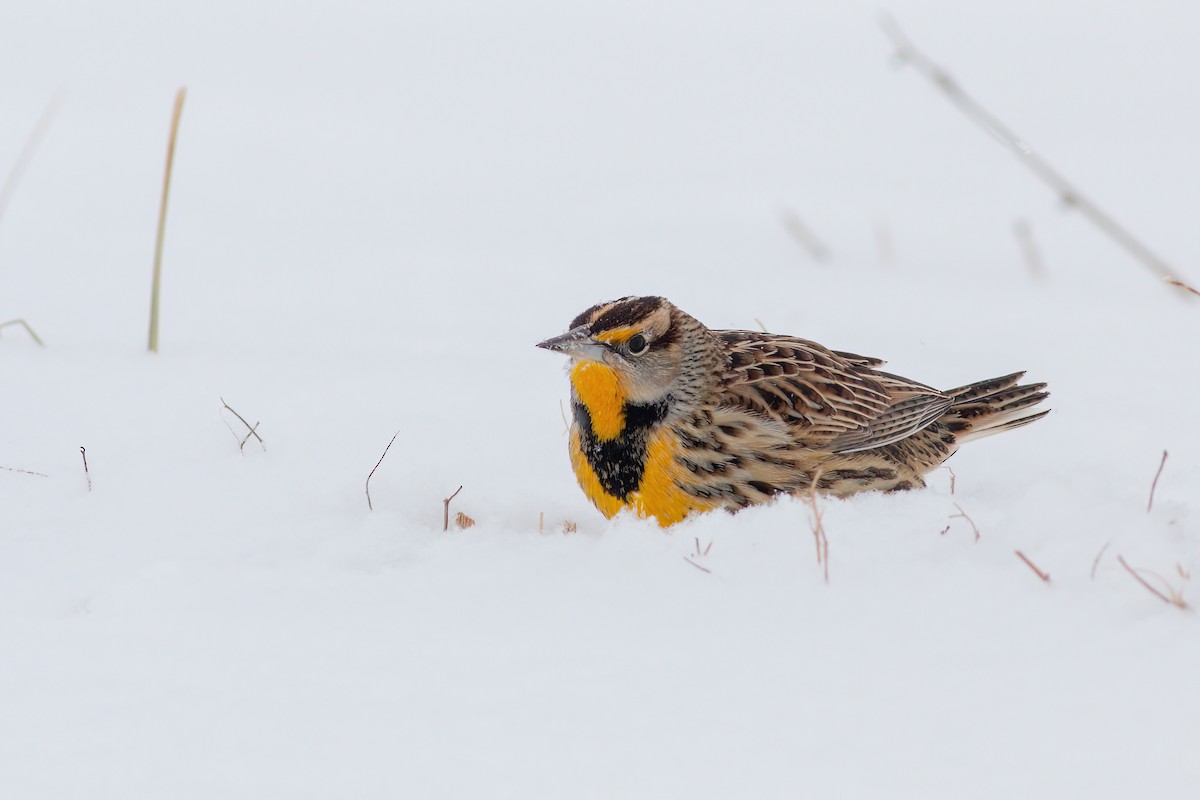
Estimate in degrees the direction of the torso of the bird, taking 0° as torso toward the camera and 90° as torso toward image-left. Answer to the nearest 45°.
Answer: approximately 45°

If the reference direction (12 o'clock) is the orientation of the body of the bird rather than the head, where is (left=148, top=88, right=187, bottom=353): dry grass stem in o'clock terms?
The dry grass stem is roughly at 2 o'clock from the bird.

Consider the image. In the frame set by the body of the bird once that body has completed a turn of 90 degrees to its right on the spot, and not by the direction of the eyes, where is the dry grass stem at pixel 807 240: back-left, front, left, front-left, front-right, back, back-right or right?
front-right

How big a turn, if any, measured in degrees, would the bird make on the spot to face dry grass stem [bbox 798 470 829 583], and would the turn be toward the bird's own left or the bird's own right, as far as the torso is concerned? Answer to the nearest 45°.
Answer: approximately 45° to the bird's own left

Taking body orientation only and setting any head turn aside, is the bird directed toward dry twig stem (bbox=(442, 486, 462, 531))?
yes

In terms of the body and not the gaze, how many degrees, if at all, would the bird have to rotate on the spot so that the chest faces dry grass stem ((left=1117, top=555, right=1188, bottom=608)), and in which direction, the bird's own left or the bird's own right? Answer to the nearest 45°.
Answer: approximately 90° to the bird's own left
